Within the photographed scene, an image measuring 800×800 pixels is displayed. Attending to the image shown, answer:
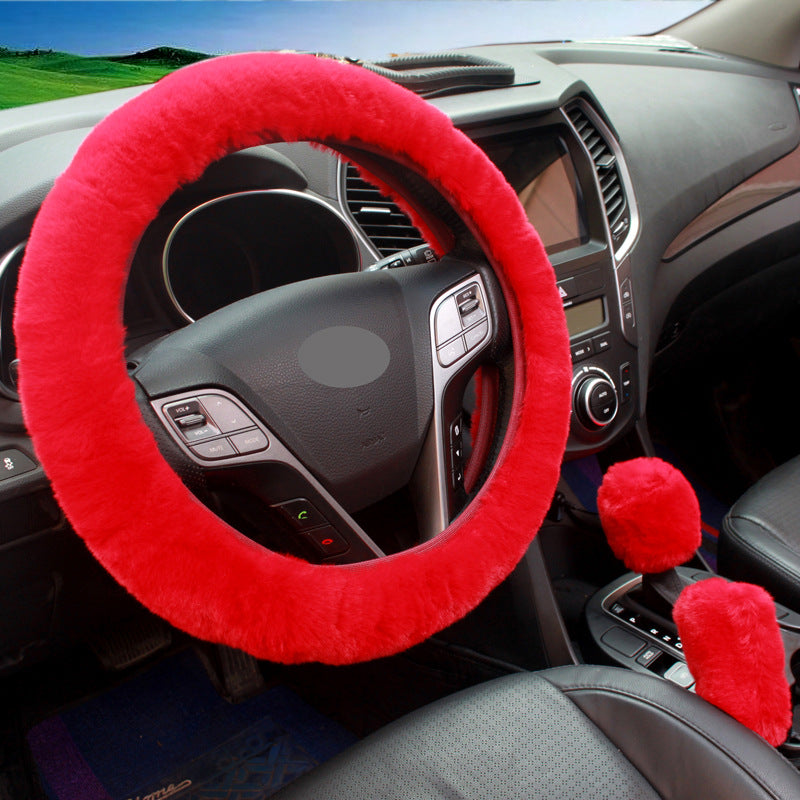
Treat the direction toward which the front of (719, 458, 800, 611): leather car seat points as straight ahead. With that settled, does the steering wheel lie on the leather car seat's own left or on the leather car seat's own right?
on the leather car seat's own left

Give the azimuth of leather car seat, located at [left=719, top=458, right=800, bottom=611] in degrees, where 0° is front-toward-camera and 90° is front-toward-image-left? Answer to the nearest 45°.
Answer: approximately 135°

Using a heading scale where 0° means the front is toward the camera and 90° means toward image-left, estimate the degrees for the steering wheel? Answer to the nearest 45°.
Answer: approximately 315°

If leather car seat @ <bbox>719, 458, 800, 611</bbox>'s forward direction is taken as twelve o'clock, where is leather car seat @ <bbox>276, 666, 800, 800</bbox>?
leather car seat @ <bbox>276, 666, 800, 800</bbox> is roughly at 8 o'clock from leather car seat @ <bbox>719, 458, 800, 611</bbox>.
